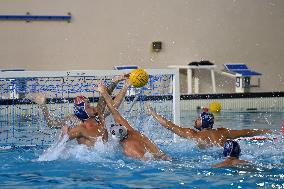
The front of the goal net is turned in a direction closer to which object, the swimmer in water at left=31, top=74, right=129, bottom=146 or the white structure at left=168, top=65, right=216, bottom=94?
the swimmer in water

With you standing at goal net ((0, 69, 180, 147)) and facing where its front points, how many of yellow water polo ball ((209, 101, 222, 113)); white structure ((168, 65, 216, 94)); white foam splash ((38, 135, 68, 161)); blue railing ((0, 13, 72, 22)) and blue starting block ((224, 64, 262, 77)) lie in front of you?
1

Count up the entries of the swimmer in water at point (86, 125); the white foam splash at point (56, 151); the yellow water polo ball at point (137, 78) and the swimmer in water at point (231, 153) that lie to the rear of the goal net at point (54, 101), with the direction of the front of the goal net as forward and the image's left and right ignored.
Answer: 0

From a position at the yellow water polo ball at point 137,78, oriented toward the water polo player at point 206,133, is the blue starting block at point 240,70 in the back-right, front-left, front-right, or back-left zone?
front-left

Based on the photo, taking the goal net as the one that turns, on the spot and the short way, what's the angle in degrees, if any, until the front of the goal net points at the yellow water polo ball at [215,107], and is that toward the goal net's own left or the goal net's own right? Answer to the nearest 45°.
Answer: approximately 135° to the goal net's own left

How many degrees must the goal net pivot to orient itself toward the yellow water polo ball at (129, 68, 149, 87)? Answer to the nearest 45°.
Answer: approximately 45° to its left

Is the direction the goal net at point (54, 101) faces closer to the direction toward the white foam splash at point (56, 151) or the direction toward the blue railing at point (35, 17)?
the white foam splash

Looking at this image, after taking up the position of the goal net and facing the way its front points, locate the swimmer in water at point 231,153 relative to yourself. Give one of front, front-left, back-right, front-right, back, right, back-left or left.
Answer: front-left

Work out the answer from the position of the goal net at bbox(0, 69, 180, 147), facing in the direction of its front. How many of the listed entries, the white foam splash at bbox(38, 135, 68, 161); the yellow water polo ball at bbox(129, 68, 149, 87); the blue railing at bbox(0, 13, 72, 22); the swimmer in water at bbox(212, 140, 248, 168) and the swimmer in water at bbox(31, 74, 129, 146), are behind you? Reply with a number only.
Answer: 1

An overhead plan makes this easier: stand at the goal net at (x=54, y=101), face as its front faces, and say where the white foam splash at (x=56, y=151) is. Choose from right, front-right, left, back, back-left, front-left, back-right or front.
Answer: front

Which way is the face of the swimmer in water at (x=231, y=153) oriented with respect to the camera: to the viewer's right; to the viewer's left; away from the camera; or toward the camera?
away from the camera

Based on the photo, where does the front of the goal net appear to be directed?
toward the camera

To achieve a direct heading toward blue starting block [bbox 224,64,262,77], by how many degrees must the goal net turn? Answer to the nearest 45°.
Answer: approximately 135° to its left

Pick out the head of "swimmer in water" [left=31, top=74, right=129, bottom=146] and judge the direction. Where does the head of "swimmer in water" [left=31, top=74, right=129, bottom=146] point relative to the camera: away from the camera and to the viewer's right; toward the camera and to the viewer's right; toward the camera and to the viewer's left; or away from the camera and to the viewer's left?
toward the camera and to the viewer's right

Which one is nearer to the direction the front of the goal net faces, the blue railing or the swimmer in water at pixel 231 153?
the swimmer in water

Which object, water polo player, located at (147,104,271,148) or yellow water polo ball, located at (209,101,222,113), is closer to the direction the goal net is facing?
the water polo player
